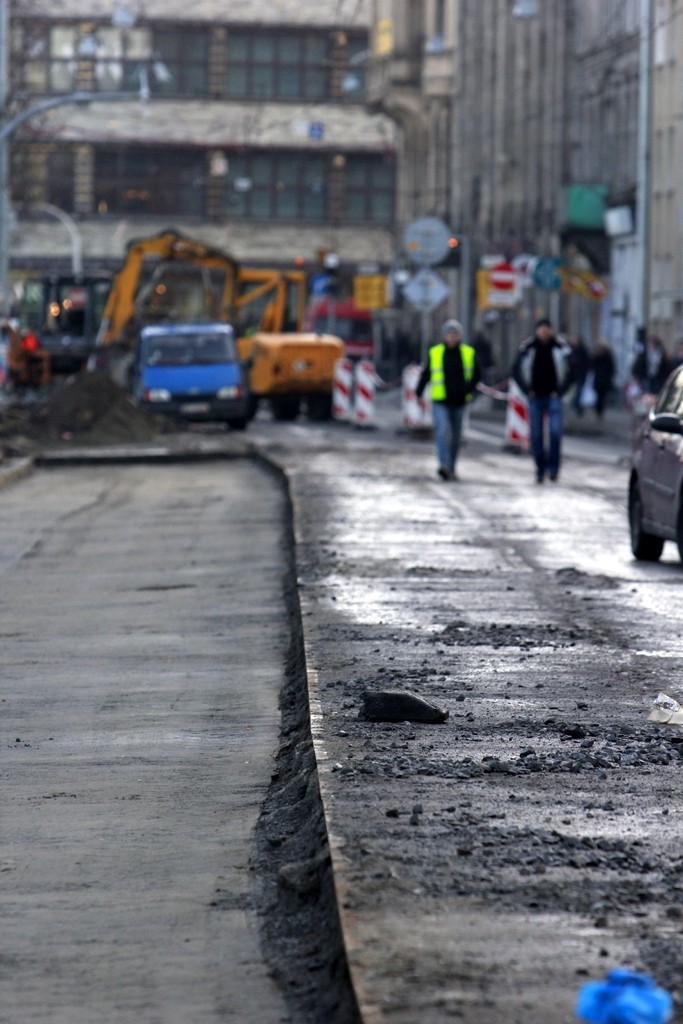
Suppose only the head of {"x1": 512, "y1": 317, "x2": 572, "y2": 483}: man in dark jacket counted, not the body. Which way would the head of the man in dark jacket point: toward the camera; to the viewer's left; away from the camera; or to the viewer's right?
toward the camera

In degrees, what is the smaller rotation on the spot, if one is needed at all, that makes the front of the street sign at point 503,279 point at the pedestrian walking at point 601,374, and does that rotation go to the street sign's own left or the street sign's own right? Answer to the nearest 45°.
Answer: approximately 45° to the street sign's own left

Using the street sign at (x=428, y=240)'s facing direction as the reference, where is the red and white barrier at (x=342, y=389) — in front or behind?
in front

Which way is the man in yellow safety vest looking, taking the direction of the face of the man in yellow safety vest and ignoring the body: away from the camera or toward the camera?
toward the camera

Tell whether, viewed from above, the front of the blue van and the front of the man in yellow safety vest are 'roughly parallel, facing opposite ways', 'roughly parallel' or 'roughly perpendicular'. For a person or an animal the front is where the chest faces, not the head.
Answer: roughly parallel

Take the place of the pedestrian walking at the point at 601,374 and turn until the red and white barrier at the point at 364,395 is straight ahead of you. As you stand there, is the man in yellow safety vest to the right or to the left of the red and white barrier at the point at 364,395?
left

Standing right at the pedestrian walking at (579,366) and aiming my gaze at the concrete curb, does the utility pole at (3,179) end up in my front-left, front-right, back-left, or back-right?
front-right

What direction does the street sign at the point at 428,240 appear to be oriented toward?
away from the camera

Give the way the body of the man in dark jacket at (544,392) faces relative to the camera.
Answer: toward the camera

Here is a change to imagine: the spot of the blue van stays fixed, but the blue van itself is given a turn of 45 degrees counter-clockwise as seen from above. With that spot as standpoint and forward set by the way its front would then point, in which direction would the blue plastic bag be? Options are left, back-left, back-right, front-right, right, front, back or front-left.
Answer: front-right

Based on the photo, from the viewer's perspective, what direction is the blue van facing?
toward the camera

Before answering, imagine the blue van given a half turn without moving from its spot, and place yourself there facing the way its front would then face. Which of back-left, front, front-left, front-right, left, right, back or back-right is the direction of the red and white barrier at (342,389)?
front-right

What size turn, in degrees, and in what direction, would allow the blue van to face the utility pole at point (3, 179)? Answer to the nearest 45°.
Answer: approximately 135° to its right
